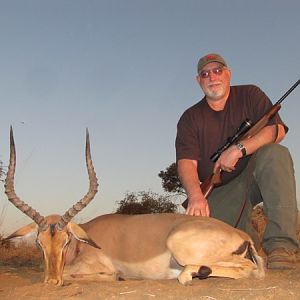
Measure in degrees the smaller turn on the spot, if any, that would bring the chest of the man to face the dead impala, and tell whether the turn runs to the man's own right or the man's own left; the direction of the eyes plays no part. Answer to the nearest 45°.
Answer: approximately 45° to the man's own right

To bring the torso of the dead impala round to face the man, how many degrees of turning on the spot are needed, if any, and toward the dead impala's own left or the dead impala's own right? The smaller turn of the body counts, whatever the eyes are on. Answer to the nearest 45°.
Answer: approximately 135° to the dead impala's own right

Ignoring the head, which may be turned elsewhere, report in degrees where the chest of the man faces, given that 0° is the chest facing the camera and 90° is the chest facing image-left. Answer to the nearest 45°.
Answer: approximately 0°

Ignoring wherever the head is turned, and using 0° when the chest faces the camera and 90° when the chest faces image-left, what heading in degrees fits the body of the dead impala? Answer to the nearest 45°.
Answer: approximately 90°

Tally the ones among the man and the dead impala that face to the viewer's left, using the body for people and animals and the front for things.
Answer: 1

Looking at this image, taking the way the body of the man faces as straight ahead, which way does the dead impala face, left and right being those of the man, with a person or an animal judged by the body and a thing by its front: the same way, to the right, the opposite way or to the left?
to the right
